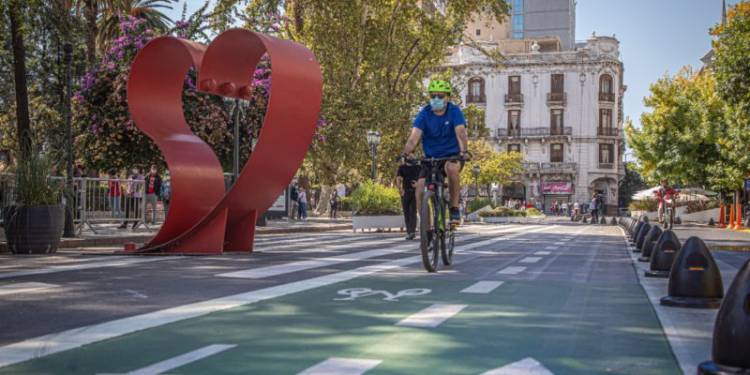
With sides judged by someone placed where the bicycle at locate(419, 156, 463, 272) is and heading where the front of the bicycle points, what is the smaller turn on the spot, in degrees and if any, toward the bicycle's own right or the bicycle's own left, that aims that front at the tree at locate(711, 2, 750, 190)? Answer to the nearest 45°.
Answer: approximately 135° to the bicycle's own left

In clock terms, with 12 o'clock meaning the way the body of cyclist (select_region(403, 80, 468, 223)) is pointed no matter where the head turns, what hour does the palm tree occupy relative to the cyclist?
The palm tree is roughly at 5 o'clock from the cyclist.

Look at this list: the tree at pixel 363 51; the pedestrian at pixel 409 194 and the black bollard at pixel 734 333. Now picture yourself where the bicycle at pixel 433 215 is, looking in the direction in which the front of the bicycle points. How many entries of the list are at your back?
2

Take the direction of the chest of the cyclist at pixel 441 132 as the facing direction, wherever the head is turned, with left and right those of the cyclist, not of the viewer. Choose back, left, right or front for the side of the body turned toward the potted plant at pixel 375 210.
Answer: back

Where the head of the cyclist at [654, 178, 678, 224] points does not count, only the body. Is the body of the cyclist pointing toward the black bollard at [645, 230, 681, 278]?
yes
